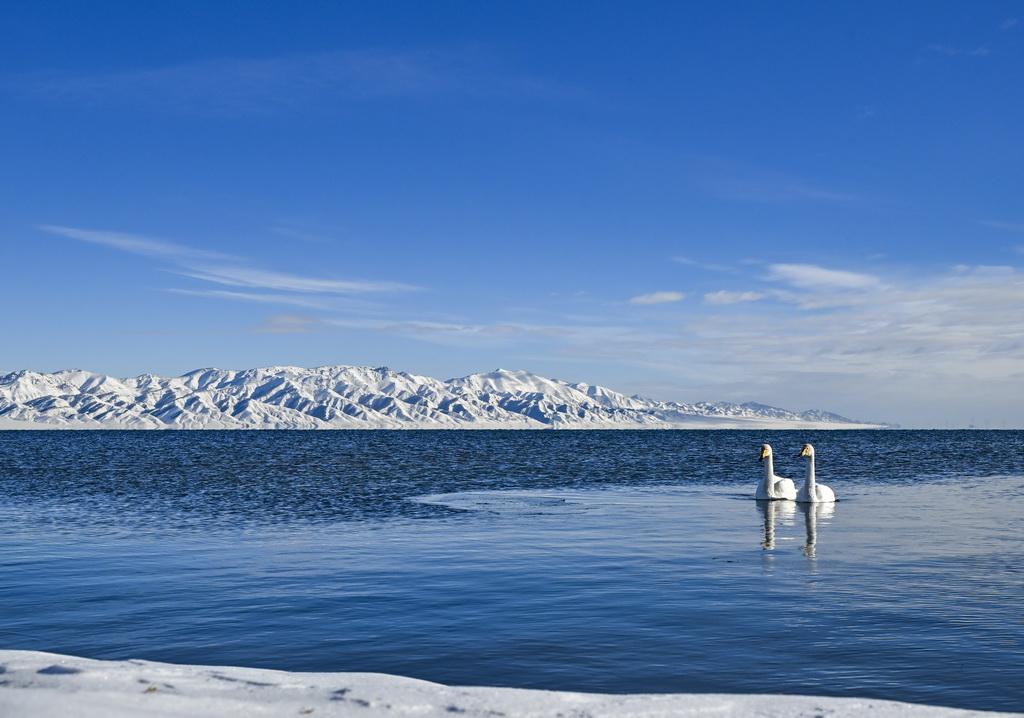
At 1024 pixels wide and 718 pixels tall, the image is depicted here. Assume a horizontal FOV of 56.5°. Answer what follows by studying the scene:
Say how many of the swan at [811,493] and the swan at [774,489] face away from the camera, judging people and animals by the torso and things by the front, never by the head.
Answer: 0

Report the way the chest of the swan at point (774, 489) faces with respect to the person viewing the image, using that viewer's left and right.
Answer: facing the viewer and to the left of the viewer

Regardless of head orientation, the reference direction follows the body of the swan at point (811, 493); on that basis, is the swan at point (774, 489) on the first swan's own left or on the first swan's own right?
on the first swan's own right

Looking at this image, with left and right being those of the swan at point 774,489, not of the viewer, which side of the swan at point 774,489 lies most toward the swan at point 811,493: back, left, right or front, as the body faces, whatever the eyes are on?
left
